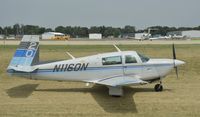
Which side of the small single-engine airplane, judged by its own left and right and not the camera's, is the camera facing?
right
